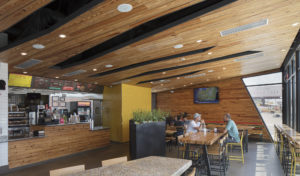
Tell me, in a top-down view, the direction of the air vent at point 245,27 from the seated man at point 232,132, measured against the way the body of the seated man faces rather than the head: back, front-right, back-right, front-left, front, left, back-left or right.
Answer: left

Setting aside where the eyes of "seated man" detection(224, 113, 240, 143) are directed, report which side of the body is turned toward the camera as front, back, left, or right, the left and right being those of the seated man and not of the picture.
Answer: left

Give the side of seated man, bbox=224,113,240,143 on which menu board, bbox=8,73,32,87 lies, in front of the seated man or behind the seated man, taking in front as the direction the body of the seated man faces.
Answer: in front

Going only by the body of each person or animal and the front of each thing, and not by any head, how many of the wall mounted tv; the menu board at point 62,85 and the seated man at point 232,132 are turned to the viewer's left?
1

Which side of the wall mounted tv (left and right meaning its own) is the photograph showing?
front

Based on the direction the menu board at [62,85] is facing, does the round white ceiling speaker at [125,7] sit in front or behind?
in front

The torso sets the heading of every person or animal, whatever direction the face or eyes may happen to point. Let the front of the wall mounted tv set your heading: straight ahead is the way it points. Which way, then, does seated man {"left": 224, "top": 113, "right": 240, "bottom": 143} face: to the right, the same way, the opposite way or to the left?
to the right

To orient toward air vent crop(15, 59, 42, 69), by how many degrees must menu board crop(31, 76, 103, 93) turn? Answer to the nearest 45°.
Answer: approximately 45° to its right

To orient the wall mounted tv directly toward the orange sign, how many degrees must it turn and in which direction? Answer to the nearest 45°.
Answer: approximately 45° to its right

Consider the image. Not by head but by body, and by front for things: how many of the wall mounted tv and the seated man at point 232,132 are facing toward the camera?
1
